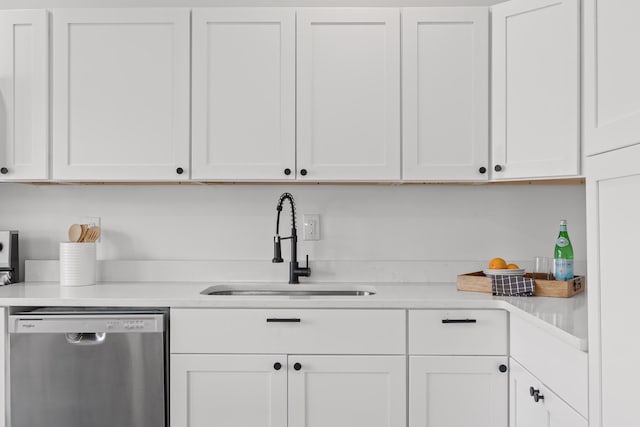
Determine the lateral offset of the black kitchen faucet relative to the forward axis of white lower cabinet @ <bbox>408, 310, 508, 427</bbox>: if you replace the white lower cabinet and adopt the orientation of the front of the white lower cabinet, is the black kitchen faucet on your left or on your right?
on your right

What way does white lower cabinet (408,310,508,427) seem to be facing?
toward the camera

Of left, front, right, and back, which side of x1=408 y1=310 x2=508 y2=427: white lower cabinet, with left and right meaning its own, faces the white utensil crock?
right

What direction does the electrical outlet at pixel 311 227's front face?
toward the camera

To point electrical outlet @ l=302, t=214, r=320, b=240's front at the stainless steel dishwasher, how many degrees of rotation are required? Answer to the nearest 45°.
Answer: approximately 45° to its right

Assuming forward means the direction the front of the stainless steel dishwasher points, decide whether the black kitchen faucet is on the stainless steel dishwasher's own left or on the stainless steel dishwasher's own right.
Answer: on the stainless steel dishwasher's own left

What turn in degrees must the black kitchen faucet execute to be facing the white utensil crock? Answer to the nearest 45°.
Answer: approximately 45° to its right

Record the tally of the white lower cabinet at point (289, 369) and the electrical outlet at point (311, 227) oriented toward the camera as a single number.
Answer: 2

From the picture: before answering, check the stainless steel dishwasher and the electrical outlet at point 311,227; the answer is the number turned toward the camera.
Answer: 2

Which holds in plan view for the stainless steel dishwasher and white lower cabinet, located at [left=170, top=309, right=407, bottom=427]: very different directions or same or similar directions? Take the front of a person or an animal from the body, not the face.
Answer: same or similar directions

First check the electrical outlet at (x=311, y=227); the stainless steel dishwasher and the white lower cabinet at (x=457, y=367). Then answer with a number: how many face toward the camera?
3

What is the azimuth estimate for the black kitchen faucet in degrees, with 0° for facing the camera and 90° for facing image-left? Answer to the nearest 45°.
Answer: approximately 45°

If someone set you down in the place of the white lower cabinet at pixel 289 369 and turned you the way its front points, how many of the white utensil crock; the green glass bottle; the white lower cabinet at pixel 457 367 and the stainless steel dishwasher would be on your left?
2
